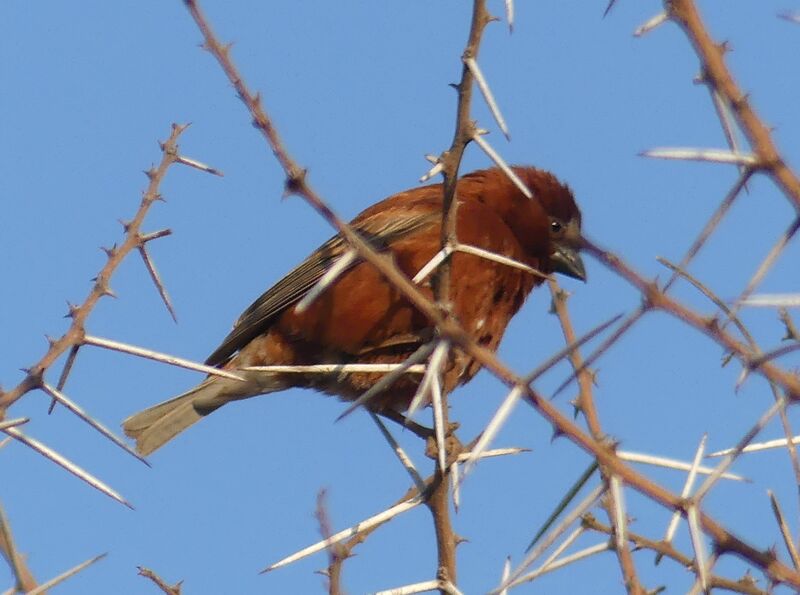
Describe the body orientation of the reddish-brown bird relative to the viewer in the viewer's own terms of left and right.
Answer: facing to the right of the viewer

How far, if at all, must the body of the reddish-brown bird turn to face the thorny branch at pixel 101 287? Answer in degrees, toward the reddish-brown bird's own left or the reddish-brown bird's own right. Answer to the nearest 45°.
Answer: approximately 180°

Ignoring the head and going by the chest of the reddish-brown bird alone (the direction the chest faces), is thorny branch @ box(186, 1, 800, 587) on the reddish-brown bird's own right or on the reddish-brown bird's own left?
on the reddish-brown bird's own right
